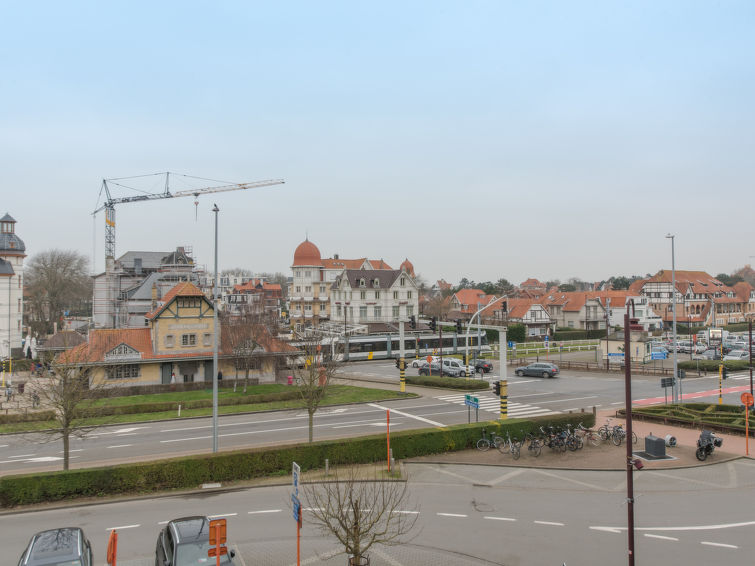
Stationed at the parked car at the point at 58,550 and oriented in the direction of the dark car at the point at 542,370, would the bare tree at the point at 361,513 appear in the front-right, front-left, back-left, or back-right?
front-right

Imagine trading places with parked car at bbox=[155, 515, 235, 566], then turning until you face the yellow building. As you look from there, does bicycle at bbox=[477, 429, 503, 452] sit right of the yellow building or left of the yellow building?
right

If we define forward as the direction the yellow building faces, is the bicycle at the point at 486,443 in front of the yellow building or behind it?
in front

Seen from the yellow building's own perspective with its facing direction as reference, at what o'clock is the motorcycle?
The motorcycle is roughly at 11 o'clock from the yellow building.

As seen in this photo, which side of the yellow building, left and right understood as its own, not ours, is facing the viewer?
front

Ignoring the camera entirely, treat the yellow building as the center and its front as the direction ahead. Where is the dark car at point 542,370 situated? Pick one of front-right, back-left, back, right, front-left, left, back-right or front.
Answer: left

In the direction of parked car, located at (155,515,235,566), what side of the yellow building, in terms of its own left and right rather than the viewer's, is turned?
front

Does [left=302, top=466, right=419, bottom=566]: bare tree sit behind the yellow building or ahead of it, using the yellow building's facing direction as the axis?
ahead

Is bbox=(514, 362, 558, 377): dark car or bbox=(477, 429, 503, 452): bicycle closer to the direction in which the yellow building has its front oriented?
the bicycle

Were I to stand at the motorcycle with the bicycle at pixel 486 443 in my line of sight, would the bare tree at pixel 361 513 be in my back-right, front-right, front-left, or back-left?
front-left

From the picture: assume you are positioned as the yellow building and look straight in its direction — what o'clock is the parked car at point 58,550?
The parked car is roughly at 12 o'clock from the yellow building.
